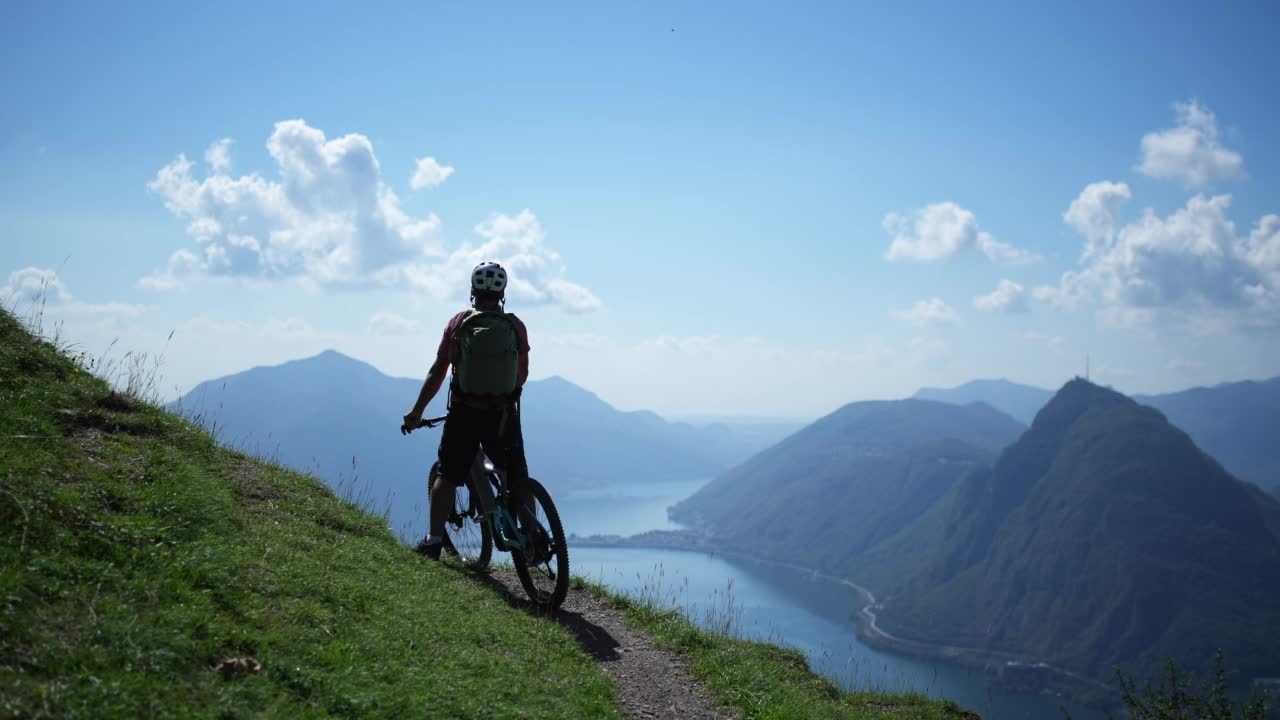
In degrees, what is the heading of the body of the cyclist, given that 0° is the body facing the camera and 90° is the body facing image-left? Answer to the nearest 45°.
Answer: approximately 180°

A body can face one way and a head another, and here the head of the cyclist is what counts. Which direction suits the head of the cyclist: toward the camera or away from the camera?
away from the camera
